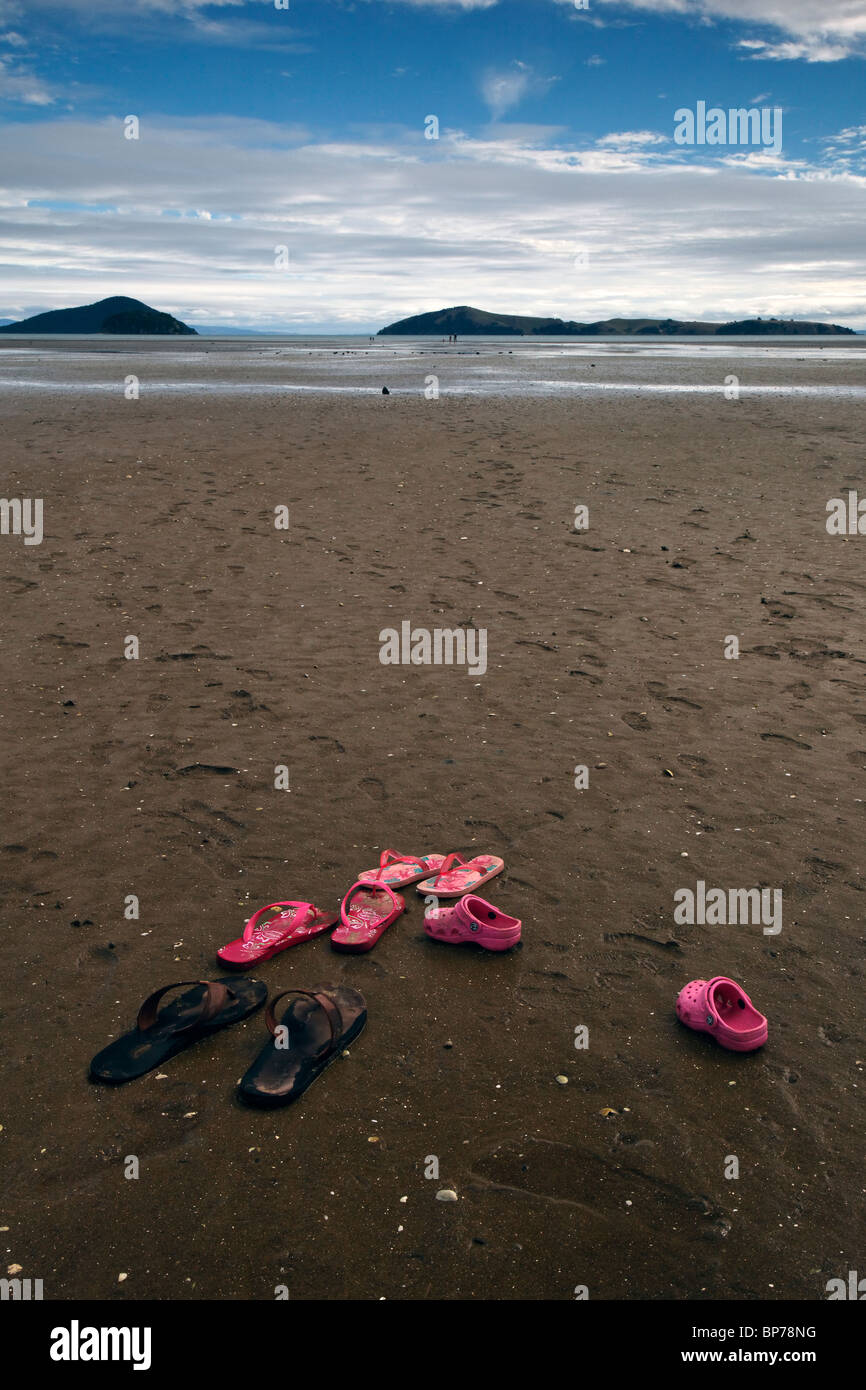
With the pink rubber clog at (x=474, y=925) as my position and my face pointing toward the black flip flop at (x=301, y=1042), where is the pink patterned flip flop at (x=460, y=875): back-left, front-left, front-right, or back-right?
back-right

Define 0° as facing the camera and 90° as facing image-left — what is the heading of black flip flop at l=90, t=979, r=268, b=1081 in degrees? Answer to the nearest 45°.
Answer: approximately 225°

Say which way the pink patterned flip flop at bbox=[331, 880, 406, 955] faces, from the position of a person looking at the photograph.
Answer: facing away from the viewer and to the right of the viewer

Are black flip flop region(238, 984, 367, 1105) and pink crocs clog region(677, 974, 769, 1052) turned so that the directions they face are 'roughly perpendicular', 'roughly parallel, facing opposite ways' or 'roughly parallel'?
roughly perpendicular

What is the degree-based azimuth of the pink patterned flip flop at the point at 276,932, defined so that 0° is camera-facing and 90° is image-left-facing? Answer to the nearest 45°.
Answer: approximately 225°

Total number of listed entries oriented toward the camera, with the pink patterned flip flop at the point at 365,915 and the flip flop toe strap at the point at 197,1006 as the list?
0

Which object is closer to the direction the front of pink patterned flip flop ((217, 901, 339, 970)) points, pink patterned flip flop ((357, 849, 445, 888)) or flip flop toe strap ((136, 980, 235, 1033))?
the pink patterned flip flop
